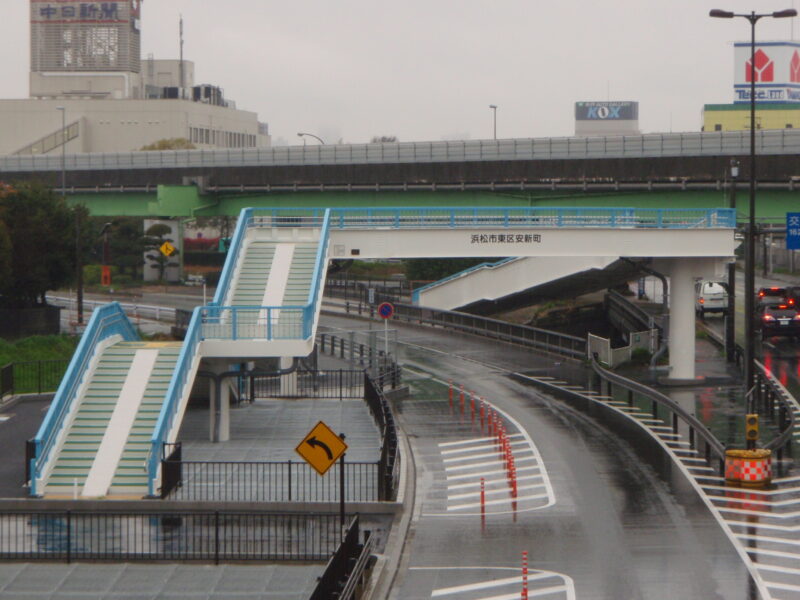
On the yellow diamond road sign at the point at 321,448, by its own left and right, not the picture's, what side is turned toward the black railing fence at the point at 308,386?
back

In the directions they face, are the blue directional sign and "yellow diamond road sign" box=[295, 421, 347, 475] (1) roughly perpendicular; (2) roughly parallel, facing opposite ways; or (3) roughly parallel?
roughly parallel

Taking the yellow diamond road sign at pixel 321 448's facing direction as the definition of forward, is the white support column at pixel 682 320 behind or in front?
behind

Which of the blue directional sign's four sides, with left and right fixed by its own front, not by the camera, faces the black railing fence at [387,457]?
front

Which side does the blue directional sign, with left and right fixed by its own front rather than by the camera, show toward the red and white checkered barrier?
front

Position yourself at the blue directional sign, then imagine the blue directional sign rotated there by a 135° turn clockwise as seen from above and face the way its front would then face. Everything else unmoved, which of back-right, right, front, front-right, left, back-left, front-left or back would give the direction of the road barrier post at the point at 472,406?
left

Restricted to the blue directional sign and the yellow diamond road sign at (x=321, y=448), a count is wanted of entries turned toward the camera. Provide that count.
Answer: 2

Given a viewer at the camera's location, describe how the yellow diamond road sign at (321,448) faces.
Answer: facing the viewer

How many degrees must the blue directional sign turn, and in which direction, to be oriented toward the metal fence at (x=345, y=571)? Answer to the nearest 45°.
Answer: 0° — it already faces it

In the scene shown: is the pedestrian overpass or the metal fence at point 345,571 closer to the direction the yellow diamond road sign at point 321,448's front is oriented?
the metal fence

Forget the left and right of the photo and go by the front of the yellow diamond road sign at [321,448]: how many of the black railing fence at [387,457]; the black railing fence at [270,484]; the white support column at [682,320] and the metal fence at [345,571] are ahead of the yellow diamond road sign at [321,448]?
1

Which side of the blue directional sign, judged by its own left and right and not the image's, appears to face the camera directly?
front

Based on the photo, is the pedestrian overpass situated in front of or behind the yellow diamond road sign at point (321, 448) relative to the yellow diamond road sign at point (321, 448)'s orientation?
behind

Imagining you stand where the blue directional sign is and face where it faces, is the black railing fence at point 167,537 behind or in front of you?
in front

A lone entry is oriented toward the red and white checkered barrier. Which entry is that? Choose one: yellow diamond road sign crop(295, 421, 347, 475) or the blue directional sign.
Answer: the blue directional sign

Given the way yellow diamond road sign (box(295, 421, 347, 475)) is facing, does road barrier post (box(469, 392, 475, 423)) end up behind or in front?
behind

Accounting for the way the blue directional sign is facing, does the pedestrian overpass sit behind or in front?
in front

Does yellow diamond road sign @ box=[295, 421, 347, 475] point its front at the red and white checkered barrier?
no
